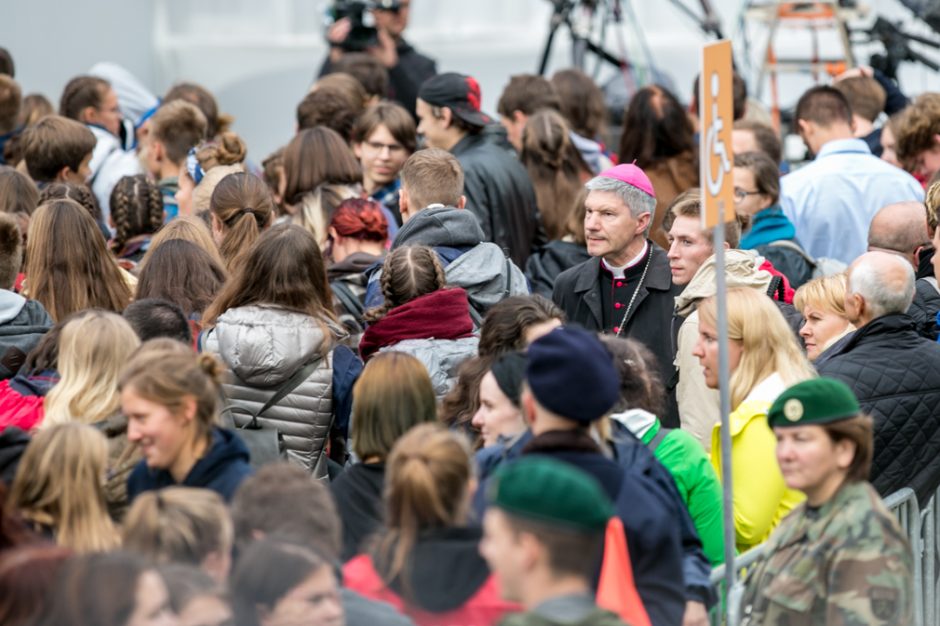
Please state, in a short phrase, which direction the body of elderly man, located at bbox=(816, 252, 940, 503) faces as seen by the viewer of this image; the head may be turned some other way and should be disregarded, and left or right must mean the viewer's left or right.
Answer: facing away from the viewer and to the left of the viewer

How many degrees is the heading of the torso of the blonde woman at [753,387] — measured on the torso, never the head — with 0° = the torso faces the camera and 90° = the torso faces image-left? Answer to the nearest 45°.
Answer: approximately 90°

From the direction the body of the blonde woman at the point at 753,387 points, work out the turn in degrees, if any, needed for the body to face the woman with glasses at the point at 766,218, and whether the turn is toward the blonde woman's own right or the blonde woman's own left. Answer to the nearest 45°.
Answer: approximately 90° to the blonde woman's own right

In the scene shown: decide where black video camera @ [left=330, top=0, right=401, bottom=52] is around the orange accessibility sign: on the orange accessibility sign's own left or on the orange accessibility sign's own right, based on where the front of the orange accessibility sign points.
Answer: on the orange accessibility sign's own right

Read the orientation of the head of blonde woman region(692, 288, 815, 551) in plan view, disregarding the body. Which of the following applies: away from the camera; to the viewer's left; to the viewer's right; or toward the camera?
to the viewer's left

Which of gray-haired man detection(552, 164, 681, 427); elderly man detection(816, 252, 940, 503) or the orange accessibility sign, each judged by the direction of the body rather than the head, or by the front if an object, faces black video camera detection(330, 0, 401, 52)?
the elderly man

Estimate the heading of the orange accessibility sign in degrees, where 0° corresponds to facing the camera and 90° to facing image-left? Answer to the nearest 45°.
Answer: approximately 45°

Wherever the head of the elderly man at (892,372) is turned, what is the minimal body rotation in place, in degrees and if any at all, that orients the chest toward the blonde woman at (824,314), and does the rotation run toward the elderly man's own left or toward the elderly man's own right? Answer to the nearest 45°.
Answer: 0° — they already face them
